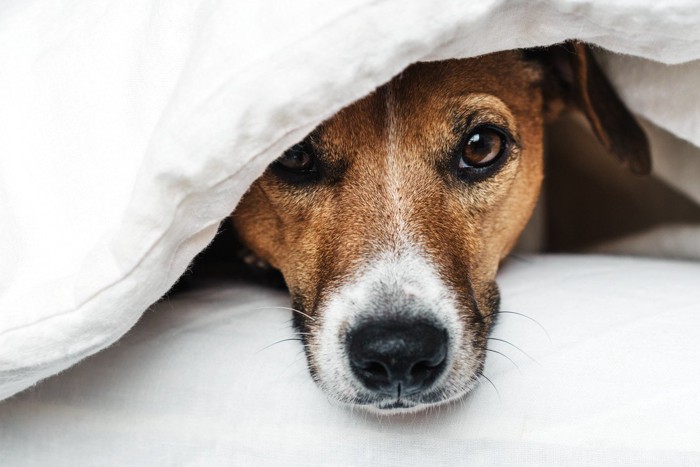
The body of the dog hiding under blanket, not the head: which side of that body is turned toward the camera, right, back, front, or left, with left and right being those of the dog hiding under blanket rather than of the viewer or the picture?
front
